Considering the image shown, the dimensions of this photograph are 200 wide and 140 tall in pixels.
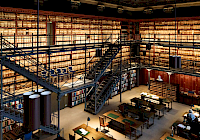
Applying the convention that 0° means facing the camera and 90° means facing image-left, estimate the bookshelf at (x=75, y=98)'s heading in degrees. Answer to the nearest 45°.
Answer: approximately 315°

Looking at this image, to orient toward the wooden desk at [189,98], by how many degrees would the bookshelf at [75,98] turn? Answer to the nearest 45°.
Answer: approximately 45° to its left

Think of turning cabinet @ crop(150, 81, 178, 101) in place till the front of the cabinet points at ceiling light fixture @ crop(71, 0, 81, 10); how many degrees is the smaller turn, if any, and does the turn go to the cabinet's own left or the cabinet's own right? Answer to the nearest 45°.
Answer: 0° — it already faces it
